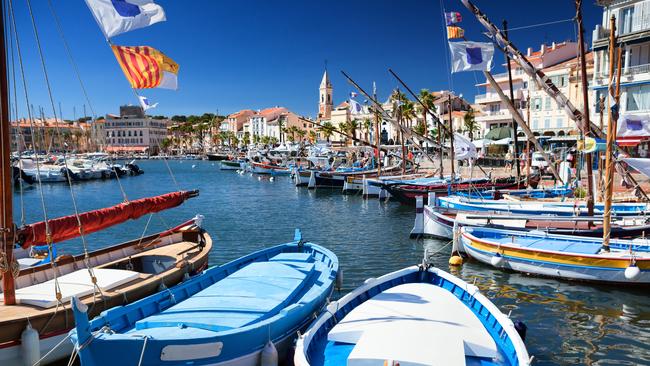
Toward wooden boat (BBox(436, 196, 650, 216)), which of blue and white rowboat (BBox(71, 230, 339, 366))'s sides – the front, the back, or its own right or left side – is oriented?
back

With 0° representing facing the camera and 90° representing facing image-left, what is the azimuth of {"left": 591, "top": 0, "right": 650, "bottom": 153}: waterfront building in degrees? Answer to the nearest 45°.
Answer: approximately 45°

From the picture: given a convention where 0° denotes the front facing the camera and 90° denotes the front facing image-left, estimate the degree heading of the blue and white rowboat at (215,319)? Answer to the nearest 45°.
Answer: approximately 45°

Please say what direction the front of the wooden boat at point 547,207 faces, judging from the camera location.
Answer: facing to the left of the viewer

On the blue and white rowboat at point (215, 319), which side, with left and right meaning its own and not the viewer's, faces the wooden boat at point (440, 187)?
back

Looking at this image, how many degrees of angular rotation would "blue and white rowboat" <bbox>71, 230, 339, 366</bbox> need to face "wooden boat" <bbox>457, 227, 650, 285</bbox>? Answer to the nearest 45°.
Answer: approximately 180°
